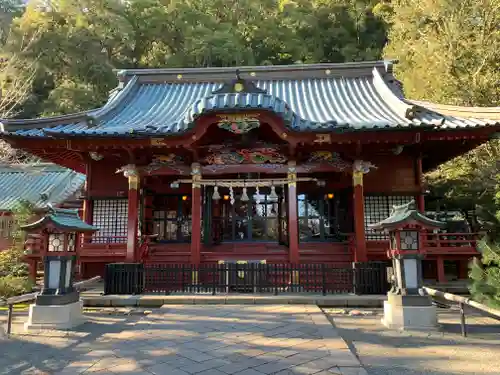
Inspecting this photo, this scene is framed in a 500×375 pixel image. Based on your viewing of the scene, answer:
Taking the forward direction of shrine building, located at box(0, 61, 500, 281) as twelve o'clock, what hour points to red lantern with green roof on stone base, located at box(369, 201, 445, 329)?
The red lantern with green roof on stone base is roughly at 11 o'clock from the shrine building.

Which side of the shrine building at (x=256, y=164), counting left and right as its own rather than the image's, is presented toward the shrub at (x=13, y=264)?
right

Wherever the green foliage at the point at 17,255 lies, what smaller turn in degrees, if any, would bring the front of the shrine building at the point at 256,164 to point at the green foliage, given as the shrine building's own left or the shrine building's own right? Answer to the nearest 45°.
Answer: approximately 90° to the shrine building's own right

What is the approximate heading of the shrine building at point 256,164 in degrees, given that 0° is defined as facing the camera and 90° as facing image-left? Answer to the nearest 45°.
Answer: approximately 0°

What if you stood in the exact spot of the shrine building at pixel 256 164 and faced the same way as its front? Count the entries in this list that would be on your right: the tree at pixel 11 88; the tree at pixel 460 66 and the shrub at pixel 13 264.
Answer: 2

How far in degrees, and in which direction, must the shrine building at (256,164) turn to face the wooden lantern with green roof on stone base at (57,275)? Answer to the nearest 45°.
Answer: approximately 45° to its right

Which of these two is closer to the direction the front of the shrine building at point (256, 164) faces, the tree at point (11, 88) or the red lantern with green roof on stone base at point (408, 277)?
the red lantern with green roof on stone base

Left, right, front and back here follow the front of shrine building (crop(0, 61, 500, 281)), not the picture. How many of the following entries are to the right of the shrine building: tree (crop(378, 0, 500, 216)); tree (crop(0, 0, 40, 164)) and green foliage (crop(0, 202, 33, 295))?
2
